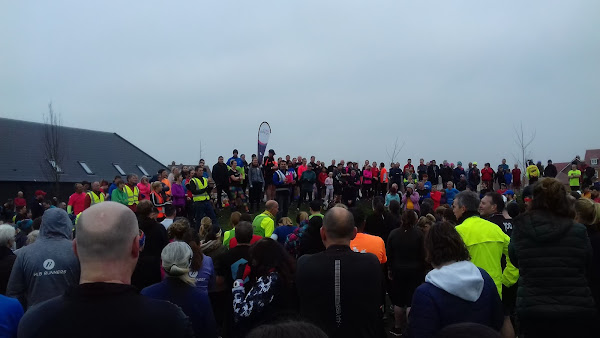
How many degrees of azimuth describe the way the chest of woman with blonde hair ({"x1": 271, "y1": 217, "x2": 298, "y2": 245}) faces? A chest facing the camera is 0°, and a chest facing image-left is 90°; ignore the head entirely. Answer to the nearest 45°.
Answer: approximately 180°

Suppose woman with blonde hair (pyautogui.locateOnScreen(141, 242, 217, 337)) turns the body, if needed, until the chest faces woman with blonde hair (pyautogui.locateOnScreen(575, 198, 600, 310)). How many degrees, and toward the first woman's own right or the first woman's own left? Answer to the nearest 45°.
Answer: approximately 90° to the first woman's own right

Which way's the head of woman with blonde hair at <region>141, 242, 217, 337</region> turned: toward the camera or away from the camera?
away from the camera

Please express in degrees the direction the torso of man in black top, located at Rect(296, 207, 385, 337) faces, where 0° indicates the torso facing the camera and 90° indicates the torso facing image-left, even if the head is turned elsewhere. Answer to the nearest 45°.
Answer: approximately 180°

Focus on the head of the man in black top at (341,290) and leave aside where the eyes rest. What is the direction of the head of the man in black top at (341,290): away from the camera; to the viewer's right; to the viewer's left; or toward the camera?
away from the camera

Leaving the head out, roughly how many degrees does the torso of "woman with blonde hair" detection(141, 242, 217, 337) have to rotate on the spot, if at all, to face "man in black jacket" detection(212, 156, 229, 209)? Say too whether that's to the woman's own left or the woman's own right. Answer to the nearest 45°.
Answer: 0° — they already face them

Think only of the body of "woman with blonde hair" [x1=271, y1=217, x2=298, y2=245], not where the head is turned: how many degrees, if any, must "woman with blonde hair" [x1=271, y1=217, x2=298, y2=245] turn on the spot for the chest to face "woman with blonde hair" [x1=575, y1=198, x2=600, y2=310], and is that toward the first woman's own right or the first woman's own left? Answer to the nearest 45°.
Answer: approximately 135° to the first woman's own right

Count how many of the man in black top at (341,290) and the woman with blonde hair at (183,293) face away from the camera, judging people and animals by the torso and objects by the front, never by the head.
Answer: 2

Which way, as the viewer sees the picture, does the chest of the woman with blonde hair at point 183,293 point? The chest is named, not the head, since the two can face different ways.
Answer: away from the camera

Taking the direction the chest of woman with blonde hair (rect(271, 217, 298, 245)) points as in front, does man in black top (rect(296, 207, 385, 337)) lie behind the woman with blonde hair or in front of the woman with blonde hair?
behind
